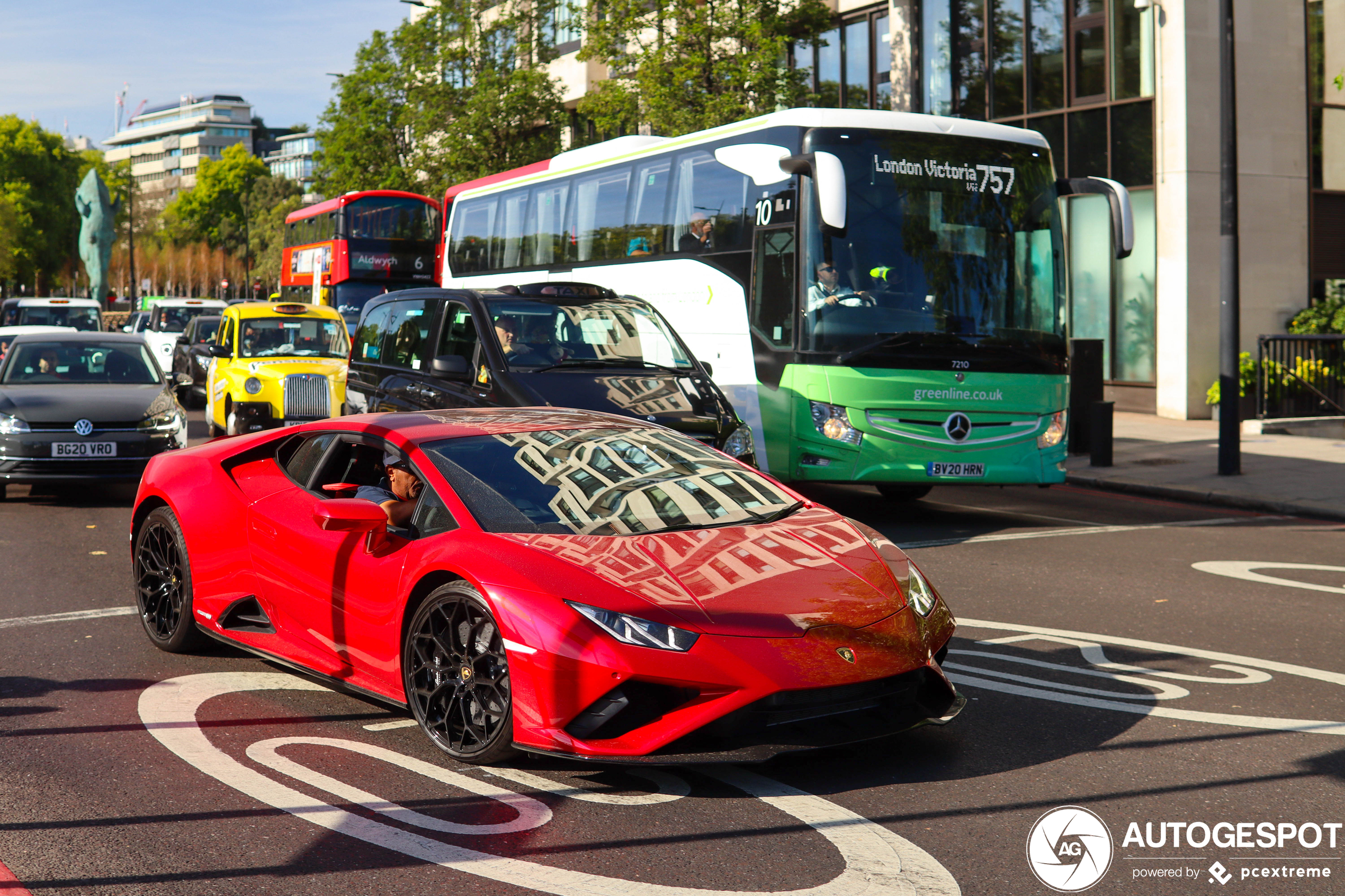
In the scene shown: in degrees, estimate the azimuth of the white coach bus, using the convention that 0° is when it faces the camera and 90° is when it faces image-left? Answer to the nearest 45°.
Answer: approximately 315°

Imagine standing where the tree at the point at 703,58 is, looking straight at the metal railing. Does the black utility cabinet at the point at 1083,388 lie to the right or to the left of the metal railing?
right

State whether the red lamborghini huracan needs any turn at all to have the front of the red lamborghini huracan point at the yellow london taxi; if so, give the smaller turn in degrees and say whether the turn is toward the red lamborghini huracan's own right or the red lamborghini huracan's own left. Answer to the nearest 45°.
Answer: approximately 135° to the red lamborghini huracan's own left

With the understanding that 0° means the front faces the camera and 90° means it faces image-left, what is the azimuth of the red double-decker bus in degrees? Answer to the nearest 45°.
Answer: approximately 315°

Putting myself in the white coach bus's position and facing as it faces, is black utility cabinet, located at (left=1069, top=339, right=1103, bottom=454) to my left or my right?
on my left

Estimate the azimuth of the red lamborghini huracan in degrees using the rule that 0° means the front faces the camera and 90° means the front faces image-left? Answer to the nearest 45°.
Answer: approximately 315°
